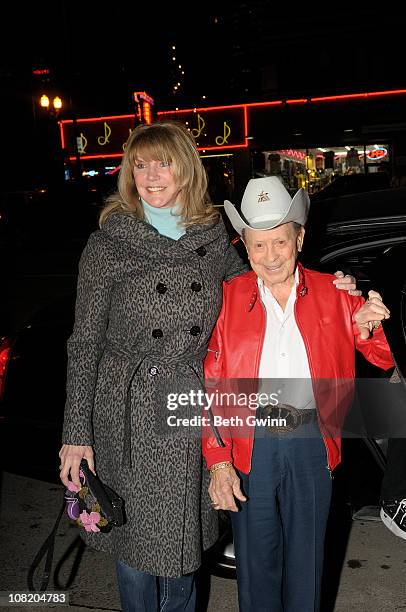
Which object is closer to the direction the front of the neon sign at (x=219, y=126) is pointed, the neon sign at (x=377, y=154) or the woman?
the woman

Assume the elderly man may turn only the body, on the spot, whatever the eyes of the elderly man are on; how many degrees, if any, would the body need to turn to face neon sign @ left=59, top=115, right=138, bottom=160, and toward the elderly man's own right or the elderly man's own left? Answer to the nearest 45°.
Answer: approximately 180°

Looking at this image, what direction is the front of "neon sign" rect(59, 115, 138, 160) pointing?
toward the camera

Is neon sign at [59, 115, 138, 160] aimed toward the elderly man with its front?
yes

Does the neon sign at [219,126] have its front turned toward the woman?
yes

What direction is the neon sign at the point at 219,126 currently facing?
toward the camera

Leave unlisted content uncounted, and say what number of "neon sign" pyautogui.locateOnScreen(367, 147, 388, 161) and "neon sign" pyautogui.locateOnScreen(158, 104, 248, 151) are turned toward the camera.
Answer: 2

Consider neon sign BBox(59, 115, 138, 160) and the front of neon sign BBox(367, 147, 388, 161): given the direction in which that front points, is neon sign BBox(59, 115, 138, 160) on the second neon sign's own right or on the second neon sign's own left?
on the second neon sign's own right

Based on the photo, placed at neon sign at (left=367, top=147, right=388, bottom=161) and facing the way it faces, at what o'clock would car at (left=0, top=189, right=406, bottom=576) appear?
The car is roughly at 12 o'clock from the neon sign.

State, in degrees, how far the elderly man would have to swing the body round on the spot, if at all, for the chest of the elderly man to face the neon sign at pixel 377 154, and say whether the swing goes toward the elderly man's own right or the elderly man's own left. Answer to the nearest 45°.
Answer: approximately 180°

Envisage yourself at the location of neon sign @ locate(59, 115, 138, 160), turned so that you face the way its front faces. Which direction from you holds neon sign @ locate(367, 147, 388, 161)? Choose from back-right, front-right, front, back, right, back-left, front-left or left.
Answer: left

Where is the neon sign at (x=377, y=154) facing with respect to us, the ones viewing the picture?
facing the viewer
